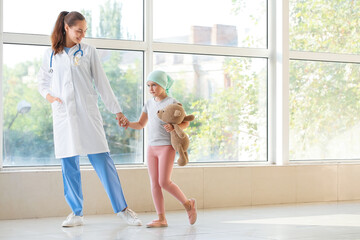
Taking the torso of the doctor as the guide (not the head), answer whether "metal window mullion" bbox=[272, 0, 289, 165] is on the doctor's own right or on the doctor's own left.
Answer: on the doctor's own left

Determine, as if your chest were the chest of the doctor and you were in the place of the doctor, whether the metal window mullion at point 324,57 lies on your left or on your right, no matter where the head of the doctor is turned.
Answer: on your left

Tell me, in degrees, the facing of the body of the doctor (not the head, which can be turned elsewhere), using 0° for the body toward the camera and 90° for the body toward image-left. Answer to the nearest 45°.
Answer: approximately 0°
